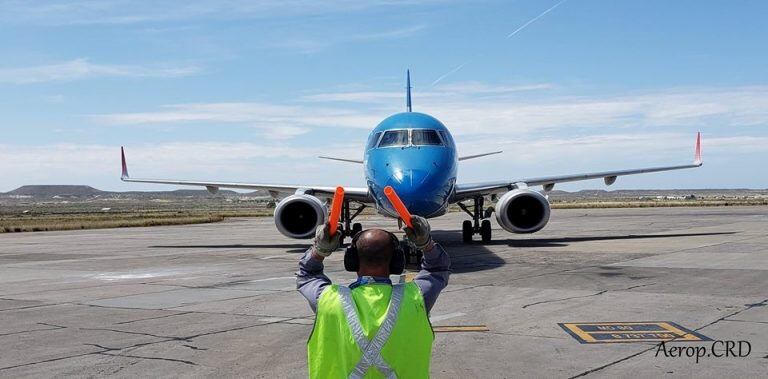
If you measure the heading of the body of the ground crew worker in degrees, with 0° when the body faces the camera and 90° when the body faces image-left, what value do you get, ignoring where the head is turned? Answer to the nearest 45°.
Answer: approximately 180°

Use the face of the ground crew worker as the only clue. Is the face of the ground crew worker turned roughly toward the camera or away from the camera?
away from the camera

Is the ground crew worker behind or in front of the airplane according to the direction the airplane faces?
in front

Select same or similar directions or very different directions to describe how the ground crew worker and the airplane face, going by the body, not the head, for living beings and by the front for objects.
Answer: very different directions

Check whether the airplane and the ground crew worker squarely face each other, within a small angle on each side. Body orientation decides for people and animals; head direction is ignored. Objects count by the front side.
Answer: yes

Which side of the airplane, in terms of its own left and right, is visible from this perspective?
front

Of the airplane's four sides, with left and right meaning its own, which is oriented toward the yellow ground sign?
front

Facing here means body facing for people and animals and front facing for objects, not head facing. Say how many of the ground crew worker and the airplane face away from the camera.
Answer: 1

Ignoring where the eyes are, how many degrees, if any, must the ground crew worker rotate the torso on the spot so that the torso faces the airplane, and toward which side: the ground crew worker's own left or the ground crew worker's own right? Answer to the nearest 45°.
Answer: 0° — they already face it
